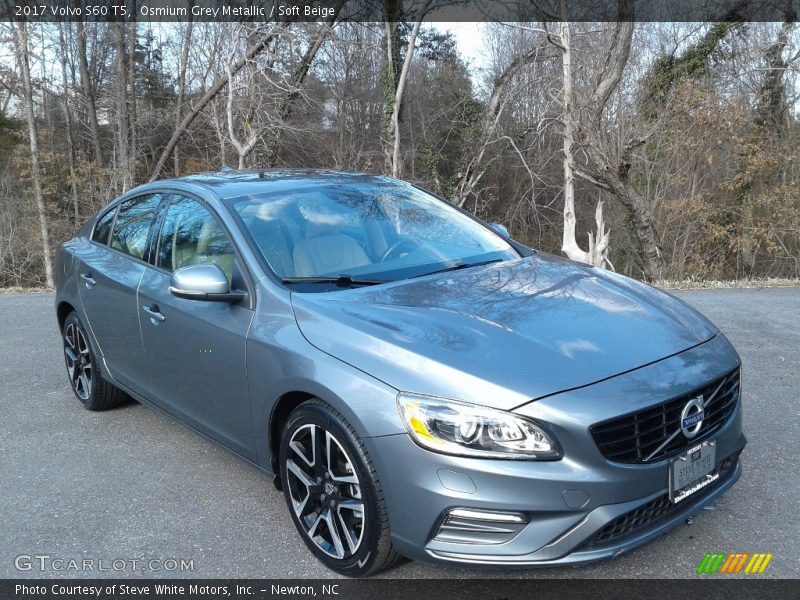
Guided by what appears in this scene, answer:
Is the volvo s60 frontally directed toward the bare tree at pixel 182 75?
no

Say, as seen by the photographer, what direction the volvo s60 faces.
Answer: facing the viewer and to the right of the viewer
